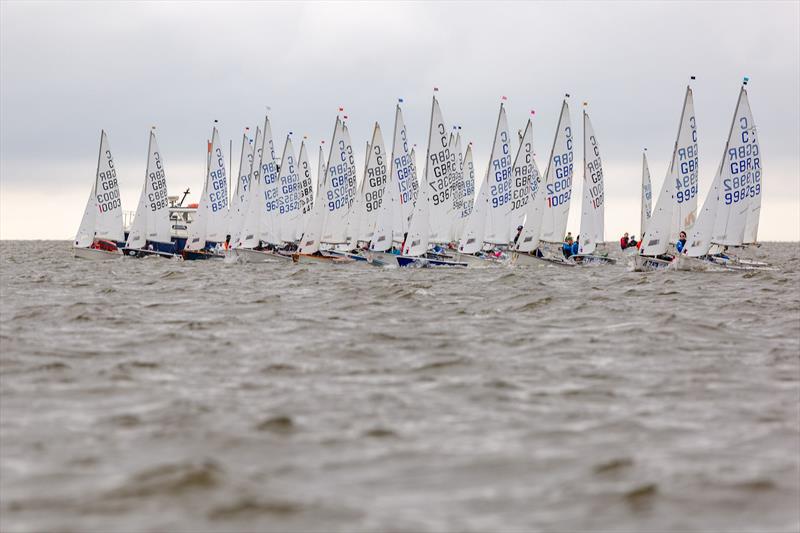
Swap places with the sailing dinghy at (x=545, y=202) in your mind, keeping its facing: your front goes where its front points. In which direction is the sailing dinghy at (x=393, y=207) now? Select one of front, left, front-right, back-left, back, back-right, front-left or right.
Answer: front-right

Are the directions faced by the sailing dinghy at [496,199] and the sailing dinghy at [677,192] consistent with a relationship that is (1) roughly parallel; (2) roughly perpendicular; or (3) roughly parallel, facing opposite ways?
roughly parallel

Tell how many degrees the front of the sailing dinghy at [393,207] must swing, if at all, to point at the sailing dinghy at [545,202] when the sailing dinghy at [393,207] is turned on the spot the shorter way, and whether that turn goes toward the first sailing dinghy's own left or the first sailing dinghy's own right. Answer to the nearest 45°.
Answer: approximately 135° to the first sailing dinghy's own left

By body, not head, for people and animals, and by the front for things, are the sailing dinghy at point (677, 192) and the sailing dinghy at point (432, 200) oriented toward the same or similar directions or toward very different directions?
same or similar directions

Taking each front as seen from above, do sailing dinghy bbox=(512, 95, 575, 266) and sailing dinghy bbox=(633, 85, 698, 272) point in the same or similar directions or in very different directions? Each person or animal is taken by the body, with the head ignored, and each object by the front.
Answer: same or similar directions

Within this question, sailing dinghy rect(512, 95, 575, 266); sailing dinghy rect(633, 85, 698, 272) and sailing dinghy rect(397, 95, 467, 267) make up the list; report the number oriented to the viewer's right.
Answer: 0

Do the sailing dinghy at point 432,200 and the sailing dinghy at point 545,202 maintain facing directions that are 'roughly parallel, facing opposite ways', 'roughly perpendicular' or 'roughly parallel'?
roughly parallel
